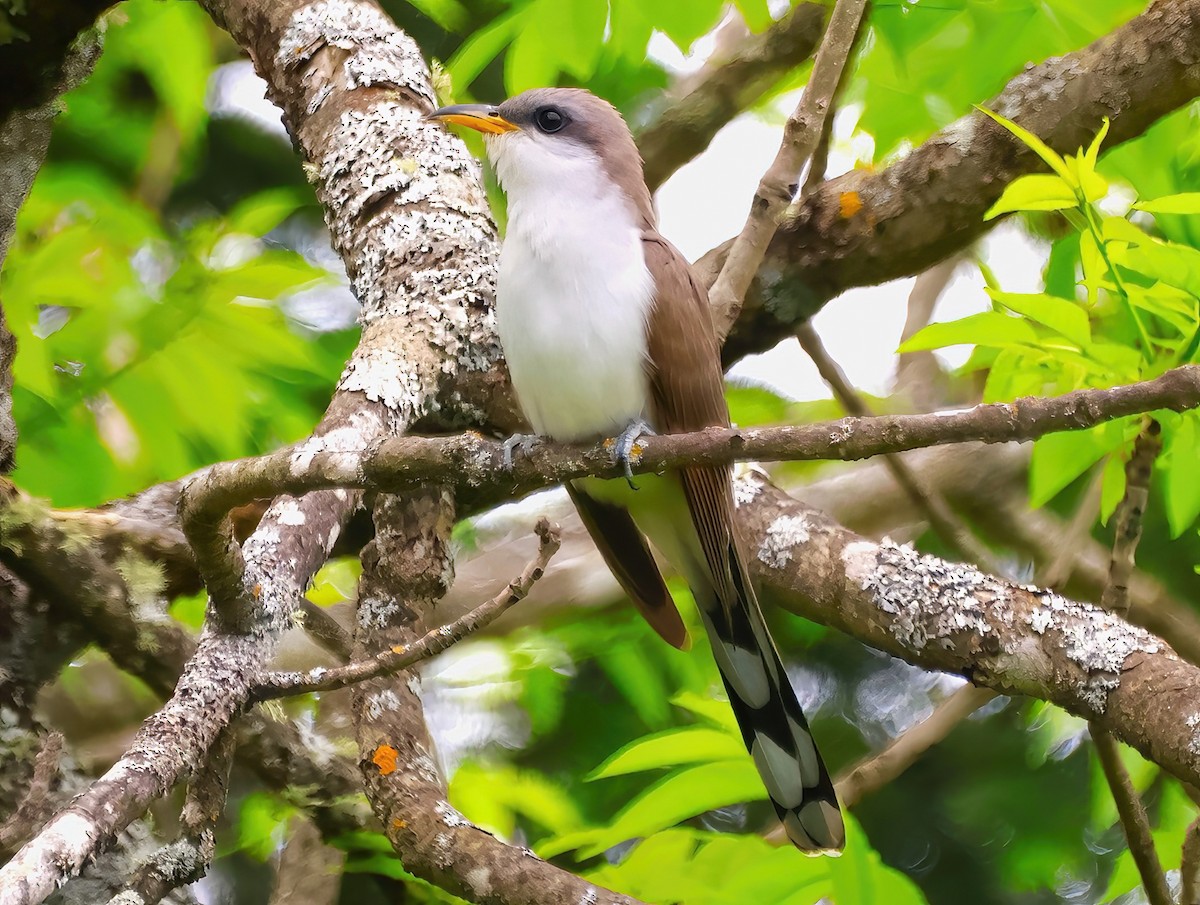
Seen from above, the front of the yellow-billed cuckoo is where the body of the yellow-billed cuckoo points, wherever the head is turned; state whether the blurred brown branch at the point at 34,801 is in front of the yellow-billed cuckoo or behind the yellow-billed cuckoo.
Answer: in front

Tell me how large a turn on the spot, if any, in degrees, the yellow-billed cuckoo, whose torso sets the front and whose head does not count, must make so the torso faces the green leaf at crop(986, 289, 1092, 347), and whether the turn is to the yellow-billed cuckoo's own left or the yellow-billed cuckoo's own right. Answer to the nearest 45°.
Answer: approximately 90° to the yellow-billed cuckoo's own left

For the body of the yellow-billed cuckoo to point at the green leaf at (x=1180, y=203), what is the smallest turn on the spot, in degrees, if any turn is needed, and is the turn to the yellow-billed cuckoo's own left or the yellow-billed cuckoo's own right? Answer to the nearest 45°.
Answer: approximately 90° to the yellow-billed cuckoo's own left

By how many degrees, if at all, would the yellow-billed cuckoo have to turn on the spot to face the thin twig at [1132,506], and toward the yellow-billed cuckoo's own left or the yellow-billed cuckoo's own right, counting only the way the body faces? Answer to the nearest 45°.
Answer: approximately 135° to the yellow-billed cuckoo's own left

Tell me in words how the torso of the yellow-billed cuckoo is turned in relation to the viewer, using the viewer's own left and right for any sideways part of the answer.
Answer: facing the viewer and to the left of the viewer

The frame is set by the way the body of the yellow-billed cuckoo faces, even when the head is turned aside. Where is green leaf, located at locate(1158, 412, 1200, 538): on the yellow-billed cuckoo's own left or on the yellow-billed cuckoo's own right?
on the yellow-billed cuckoo's own left

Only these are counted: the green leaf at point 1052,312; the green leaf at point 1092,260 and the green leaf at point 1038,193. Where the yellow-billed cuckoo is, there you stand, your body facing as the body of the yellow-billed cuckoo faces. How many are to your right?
0

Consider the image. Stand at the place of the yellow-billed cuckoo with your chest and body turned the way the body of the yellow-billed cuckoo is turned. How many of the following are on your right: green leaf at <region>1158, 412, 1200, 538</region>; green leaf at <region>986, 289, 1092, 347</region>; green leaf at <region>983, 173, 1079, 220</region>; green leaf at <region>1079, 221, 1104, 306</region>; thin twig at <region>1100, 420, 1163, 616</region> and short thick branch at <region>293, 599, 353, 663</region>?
1
